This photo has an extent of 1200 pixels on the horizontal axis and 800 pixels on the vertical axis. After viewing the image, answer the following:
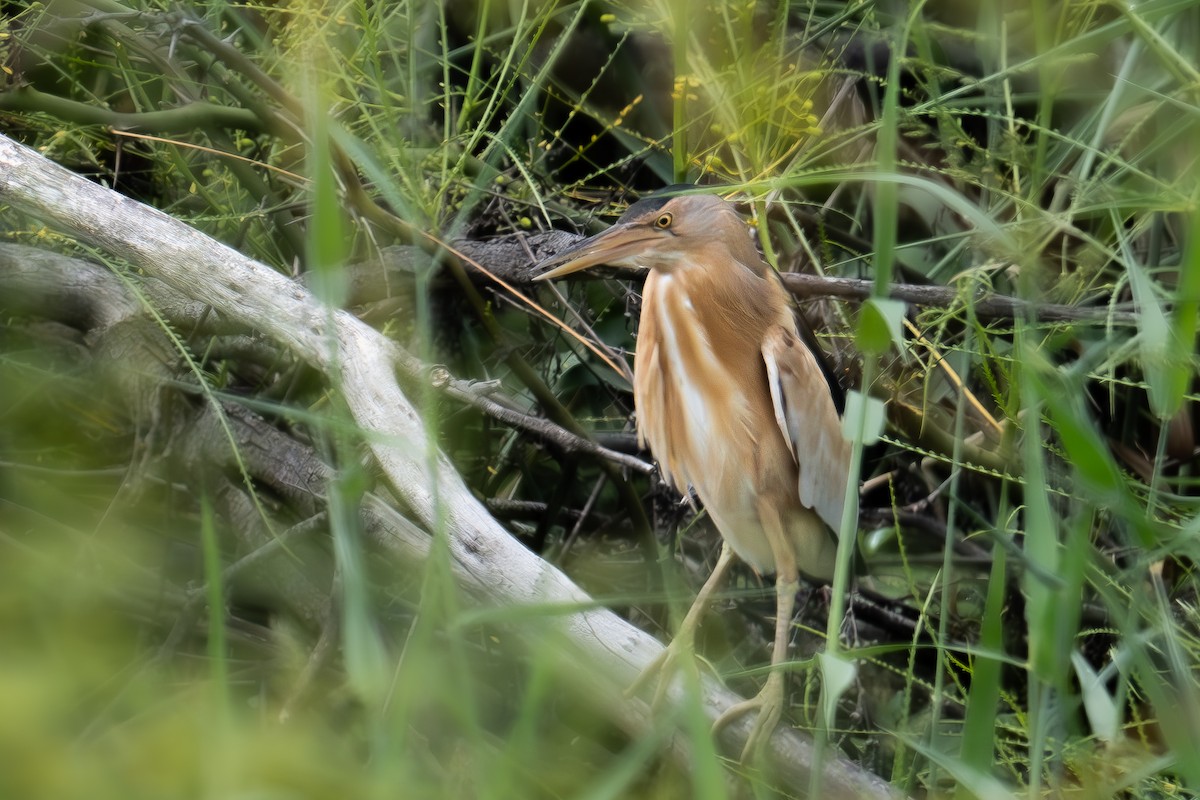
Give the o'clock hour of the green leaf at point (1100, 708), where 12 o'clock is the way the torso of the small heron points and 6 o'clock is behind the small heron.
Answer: The green leaf is roughly at 8 o'clock from the small heron.

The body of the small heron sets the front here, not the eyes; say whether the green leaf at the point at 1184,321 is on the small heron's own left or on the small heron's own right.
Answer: on the small heron's own left

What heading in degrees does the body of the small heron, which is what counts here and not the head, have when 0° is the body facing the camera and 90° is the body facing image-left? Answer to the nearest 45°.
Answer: approximately 45°

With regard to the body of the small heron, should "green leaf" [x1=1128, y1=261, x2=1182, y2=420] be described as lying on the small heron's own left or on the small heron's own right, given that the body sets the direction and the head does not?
on the small heron's own left
